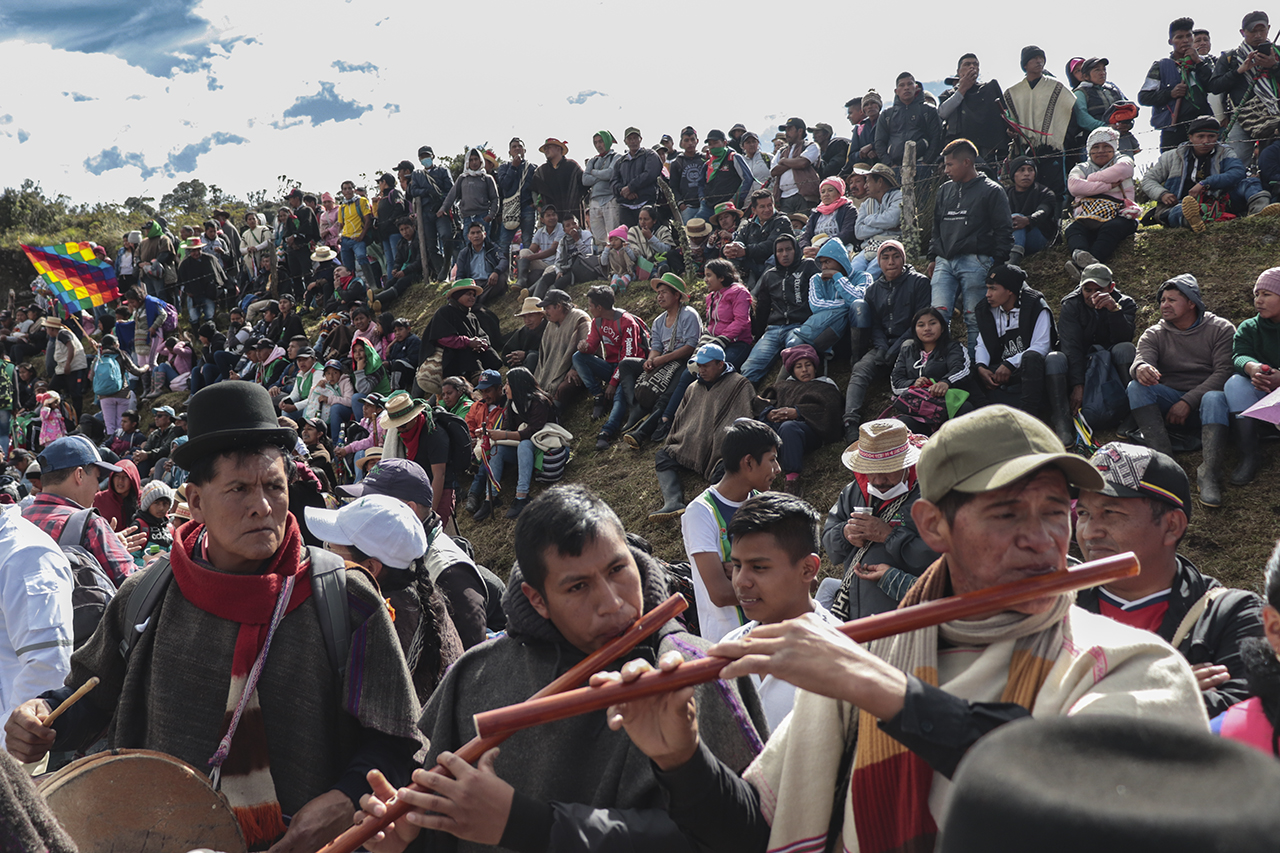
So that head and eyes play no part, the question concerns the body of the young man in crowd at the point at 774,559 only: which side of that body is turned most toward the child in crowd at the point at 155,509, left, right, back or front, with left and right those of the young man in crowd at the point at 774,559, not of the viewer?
right

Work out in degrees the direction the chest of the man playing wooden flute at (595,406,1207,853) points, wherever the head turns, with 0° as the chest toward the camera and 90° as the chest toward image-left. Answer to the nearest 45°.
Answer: approximately 0°

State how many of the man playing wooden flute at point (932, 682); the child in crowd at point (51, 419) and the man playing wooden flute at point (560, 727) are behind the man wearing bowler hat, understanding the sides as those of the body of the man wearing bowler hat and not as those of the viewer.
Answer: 1

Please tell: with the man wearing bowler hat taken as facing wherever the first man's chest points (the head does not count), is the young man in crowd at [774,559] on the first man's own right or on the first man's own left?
on the first man's own left

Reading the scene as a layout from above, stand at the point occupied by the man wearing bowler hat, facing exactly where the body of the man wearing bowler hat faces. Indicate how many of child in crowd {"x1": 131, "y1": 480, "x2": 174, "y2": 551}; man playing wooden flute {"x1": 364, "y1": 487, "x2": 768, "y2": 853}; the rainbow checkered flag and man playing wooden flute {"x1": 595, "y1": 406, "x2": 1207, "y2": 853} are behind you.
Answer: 2

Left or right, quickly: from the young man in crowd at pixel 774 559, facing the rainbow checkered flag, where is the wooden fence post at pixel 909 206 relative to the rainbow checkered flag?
right

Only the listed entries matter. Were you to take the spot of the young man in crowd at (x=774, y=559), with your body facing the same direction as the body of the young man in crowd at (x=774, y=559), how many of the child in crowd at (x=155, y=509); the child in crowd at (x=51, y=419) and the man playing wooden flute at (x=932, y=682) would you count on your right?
2

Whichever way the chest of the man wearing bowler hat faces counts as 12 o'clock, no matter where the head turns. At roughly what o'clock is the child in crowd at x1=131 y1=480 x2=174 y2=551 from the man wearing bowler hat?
The child in crowd is roughly at 6 o'clock from the man wearing bowler hat.

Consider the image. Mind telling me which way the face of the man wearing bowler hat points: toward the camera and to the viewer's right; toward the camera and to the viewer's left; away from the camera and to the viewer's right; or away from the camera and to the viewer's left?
toward the camera and to the viewer's right
